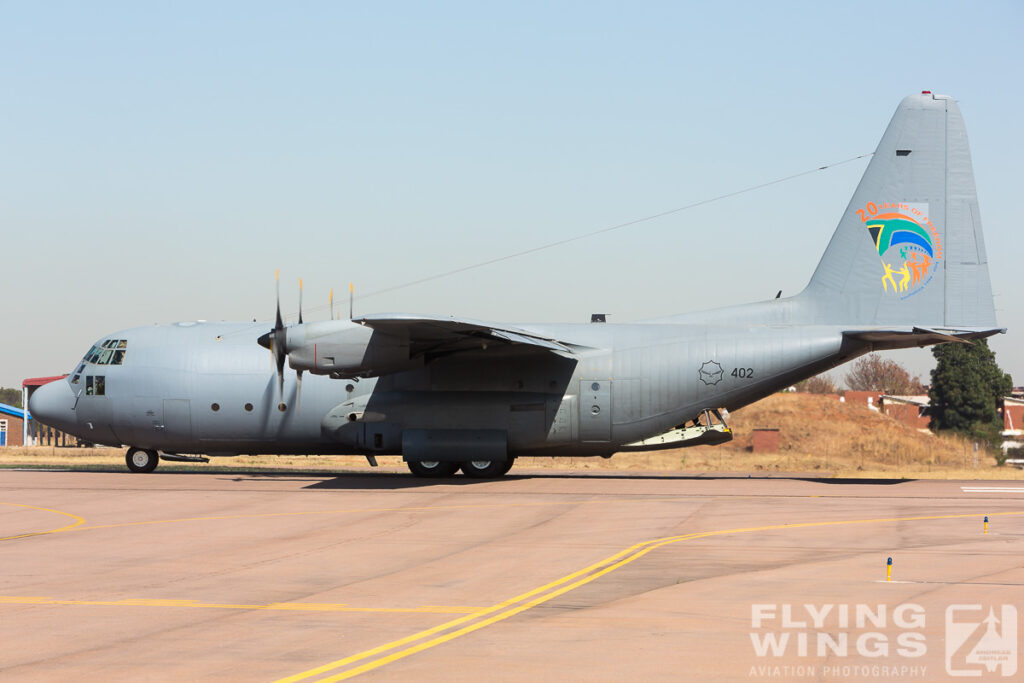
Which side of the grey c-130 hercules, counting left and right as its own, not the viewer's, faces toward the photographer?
left
